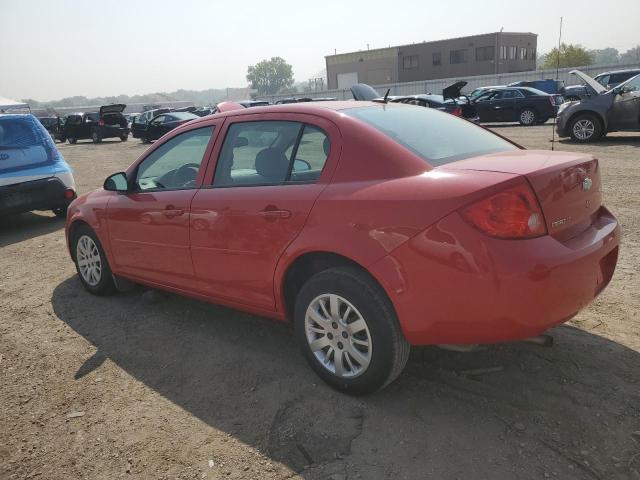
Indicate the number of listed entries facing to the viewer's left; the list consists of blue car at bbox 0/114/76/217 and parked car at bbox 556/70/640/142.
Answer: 1

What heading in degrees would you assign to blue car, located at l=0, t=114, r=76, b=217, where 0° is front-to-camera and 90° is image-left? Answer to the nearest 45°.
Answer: approximately 180°

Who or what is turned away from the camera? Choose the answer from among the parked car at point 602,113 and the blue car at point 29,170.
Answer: the blue car

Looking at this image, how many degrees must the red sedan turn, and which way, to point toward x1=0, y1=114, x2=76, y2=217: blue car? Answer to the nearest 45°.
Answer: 0° — it already faces it

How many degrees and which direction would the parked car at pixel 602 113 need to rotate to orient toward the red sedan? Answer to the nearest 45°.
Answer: approximately 90° to its left

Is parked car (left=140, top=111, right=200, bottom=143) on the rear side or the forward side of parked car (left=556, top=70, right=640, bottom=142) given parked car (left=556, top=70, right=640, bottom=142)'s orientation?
on the forward side

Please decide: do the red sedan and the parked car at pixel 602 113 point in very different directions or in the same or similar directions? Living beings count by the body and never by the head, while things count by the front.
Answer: same or similar directions

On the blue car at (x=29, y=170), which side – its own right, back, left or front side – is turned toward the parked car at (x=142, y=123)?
front

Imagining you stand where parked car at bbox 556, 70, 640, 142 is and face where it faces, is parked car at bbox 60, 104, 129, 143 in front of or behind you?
in front

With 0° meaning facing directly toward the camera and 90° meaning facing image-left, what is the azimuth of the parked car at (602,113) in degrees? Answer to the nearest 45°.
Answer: approximately 90°

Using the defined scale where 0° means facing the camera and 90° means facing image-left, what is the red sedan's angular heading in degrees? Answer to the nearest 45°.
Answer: approximately 135°

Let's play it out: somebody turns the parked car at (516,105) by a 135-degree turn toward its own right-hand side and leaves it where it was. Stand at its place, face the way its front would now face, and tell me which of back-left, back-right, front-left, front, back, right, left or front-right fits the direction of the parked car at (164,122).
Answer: back
